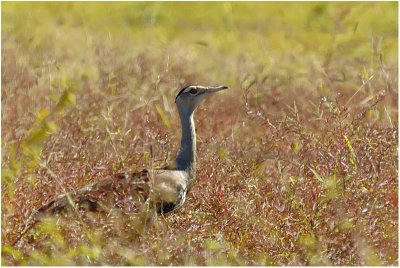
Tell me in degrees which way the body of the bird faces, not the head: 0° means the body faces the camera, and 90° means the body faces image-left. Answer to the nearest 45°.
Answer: approximately 270°
